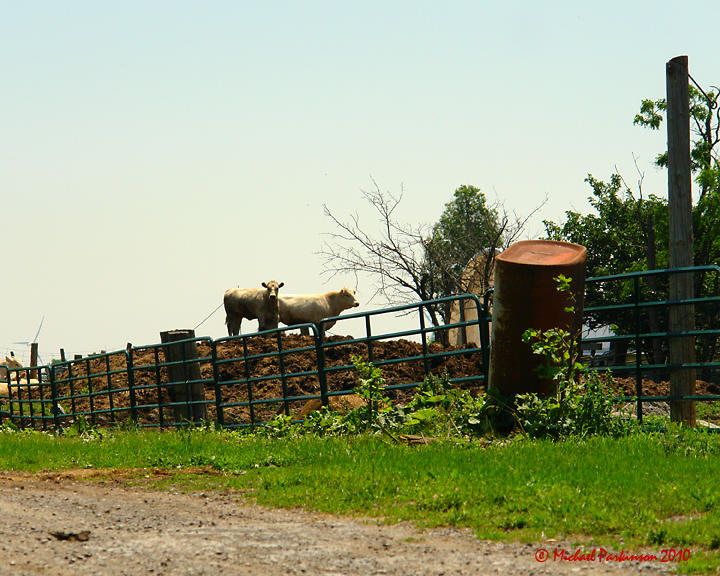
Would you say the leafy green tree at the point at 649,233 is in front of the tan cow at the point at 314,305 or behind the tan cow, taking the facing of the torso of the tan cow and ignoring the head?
in front

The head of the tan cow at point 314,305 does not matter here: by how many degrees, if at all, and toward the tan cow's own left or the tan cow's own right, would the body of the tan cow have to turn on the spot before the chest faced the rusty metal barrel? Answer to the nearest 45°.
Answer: approximately 90° to the tan cow's own right

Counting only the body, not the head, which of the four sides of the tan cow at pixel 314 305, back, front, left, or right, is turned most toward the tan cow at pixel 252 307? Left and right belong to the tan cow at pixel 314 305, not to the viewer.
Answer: back

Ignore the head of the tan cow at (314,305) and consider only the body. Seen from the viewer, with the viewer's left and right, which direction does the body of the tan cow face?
facing to the right of the viewer

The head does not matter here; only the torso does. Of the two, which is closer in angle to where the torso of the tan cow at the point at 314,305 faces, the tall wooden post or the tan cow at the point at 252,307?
the tall wooden post
